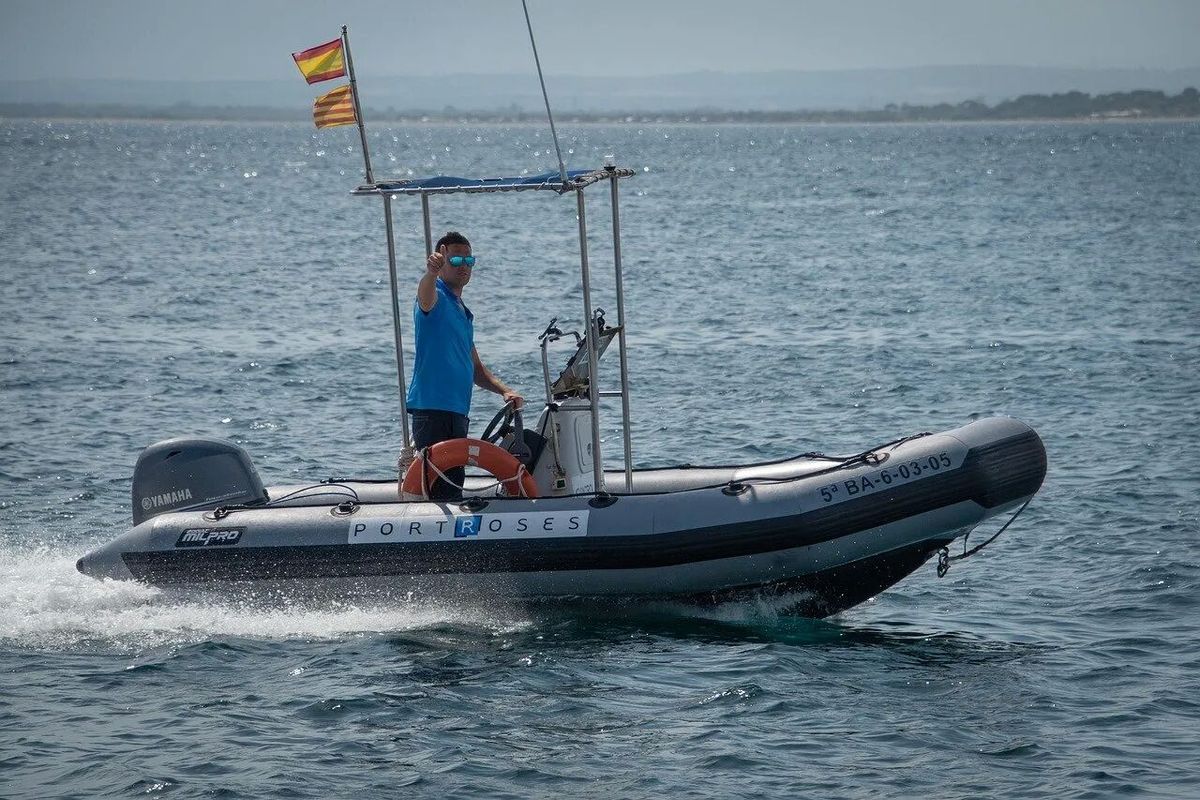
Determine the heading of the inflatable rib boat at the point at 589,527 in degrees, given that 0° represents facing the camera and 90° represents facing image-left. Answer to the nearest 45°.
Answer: approximately 270°
